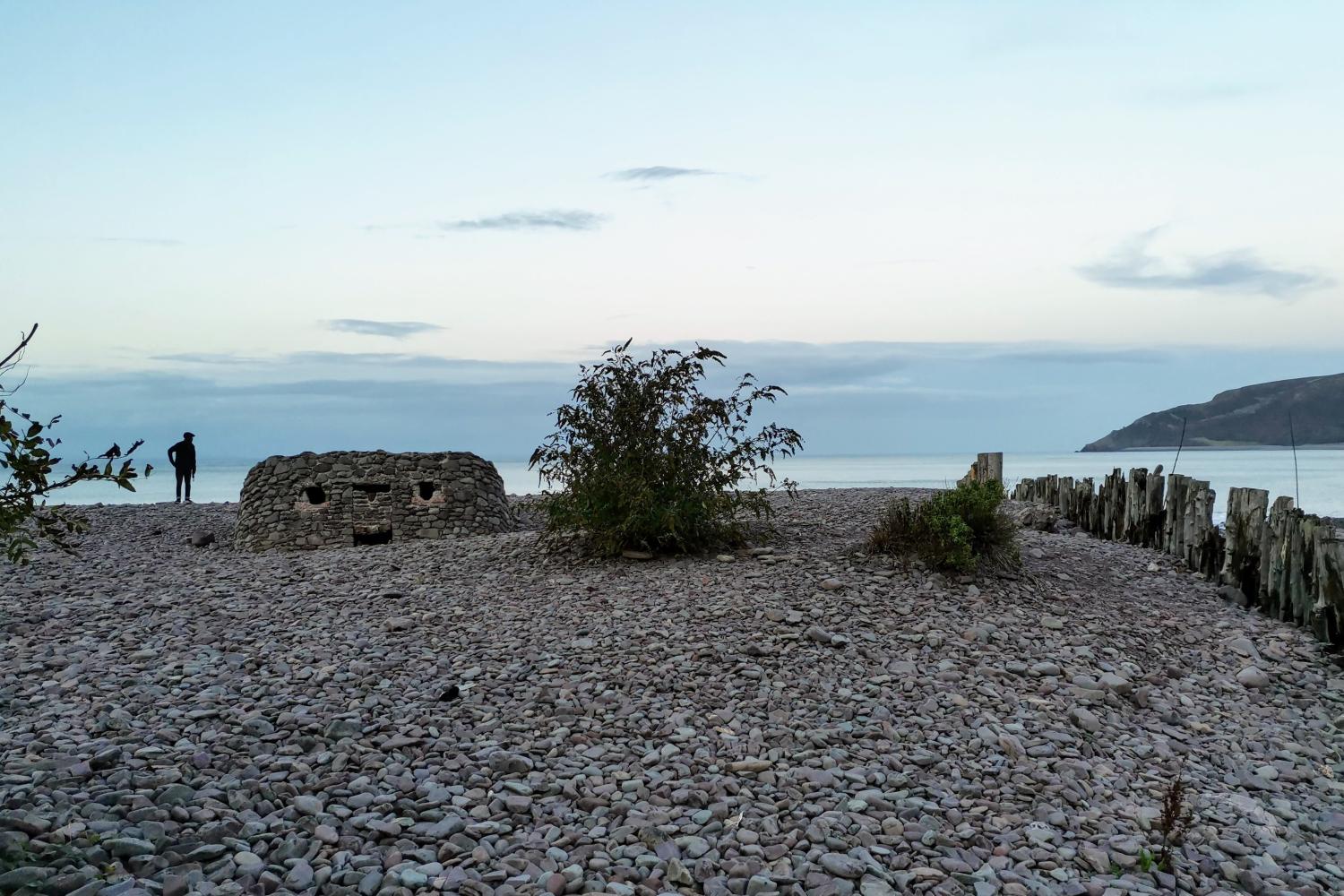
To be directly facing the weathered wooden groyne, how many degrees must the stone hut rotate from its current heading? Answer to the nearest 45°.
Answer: approximately 45° to its left

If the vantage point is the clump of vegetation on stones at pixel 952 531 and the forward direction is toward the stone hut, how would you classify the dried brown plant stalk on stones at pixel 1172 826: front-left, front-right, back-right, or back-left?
back-left

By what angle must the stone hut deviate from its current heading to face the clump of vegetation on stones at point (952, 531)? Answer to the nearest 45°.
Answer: approximately 45° to its left

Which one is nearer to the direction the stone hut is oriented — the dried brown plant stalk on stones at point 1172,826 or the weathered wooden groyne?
the dried brown plant stalk on stones

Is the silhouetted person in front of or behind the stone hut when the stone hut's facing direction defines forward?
behind

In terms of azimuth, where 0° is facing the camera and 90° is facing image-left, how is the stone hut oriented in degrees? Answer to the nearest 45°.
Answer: approximately 0°

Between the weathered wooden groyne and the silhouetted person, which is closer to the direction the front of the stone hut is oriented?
the weathered wooden groyne

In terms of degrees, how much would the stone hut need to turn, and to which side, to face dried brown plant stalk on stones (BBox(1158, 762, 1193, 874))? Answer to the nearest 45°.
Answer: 0° — it already faces it

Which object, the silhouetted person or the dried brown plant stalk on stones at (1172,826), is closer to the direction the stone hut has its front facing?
the dried brown plant stalk on stones
